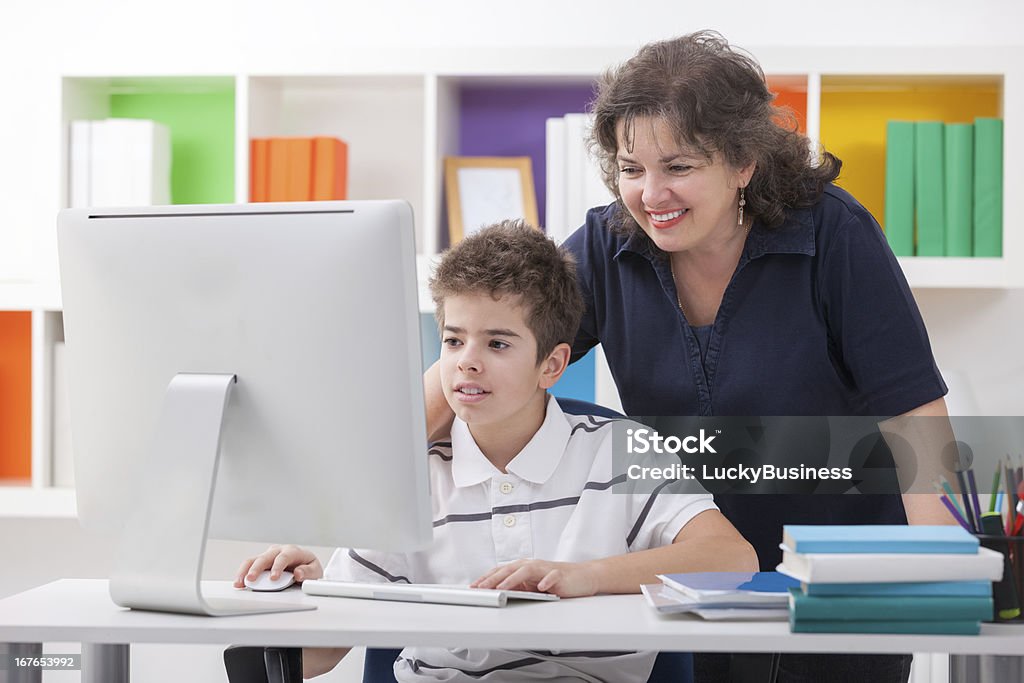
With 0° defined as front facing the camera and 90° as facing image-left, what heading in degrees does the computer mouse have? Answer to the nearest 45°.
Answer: approximately 45°

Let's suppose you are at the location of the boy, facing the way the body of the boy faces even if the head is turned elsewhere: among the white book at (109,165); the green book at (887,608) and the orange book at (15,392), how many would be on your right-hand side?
2

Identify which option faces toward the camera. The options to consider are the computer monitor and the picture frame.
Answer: the picture frame

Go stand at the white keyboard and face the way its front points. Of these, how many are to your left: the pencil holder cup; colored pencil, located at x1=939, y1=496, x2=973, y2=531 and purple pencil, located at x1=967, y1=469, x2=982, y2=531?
0

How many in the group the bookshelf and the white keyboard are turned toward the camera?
1

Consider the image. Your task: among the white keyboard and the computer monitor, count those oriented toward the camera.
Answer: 0

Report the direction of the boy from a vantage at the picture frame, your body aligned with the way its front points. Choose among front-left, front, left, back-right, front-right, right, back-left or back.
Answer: front

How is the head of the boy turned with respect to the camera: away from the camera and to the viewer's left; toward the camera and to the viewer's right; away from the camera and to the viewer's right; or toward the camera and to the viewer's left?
toward the camera and to the viewer's left

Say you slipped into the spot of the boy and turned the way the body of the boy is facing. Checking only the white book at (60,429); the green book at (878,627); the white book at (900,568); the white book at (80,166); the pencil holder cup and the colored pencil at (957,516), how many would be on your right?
2

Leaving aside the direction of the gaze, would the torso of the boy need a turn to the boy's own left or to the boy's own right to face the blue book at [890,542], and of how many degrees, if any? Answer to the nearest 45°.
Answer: approximately 90° to the boy's own left

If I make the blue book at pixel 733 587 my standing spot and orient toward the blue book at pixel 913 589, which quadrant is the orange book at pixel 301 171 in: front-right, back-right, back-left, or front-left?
back-left

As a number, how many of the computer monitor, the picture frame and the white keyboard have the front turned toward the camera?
1

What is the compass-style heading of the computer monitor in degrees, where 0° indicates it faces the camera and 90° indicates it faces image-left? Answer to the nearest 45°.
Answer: approximately 225°

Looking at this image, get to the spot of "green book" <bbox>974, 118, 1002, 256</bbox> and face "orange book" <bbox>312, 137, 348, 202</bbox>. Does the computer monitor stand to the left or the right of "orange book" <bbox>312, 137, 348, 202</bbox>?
left

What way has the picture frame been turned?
toward the camera

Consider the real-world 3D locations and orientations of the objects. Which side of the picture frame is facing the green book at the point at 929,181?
left

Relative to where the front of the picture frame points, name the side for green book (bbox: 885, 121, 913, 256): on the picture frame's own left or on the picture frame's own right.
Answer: on the picture frame's own left

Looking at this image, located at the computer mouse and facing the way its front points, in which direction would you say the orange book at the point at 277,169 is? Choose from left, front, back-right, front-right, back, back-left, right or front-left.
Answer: back-right
